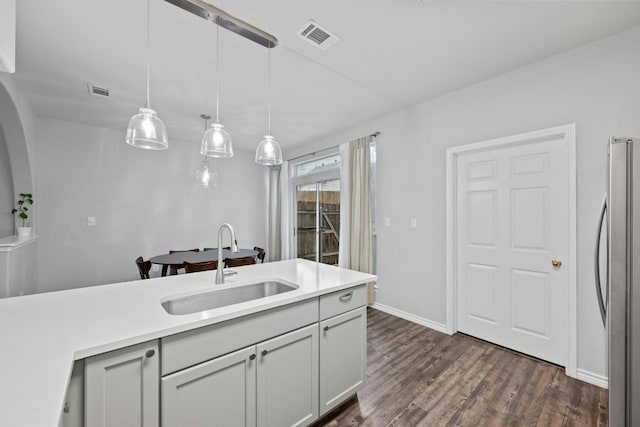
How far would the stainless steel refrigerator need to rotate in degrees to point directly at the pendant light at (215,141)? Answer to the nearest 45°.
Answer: approximately 45° to its left

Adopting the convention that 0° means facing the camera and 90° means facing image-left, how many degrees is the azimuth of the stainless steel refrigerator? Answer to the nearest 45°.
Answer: approximately 90°

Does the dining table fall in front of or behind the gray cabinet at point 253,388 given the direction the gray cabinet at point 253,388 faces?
behind

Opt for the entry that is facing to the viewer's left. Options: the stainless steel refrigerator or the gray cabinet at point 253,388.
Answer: the stainless steel refrigerator

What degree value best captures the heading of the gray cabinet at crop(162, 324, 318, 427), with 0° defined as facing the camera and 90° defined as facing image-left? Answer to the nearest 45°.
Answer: approximately 315°

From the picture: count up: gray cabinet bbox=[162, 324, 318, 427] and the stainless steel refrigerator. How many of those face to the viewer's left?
1

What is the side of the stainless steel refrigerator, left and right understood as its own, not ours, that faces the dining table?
front

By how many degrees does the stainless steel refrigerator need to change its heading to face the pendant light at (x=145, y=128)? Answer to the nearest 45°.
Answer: approximately 45° to its left

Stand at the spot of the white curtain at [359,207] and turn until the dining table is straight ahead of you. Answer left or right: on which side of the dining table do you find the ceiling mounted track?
left
